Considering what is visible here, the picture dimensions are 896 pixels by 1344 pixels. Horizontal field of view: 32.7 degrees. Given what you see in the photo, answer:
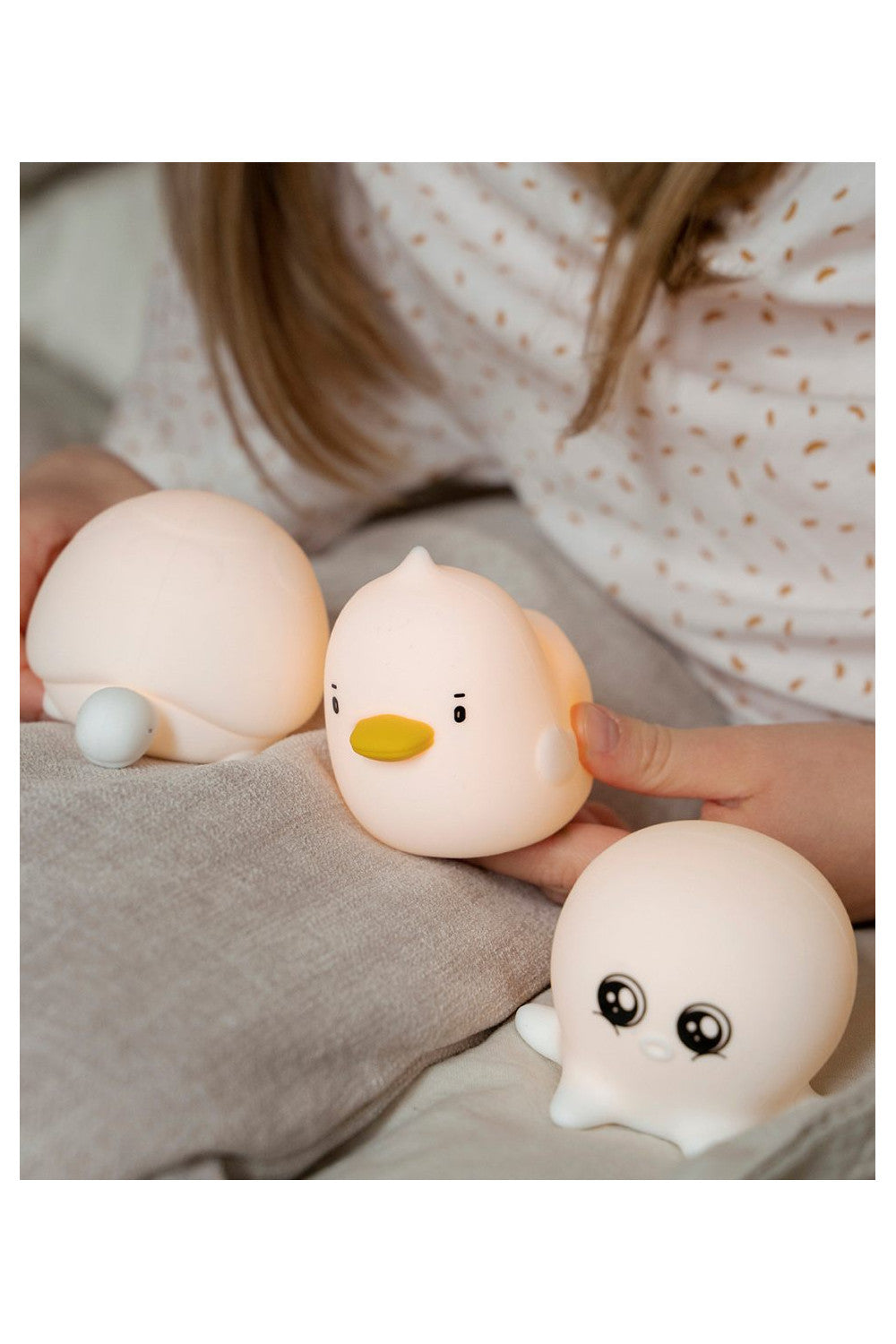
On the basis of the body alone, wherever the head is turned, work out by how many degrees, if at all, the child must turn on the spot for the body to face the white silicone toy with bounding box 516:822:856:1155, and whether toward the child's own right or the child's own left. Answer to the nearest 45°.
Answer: approximately 45° to the child's own left

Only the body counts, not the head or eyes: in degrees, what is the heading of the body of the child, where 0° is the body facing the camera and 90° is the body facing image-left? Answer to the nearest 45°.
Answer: approximately 45°
